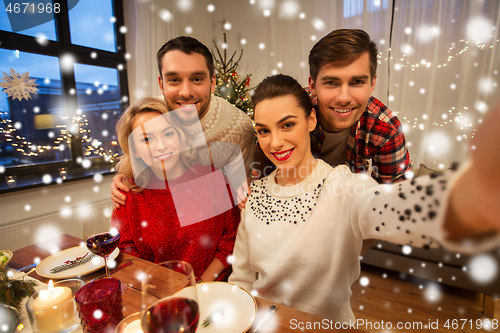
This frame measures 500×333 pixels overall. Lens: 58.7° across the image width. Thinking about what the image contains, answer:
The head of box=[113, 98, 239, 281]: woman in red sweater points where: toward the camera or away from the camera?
toward the camera

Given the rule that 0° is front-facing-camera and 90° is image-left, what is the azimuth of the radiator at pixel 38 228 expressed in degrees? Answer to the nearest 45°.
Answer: approximately 315°

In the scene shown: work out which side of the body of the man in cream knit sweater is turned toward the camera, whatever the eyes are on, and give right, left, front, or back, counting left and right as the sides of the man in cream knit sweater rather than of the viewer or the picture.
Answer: front

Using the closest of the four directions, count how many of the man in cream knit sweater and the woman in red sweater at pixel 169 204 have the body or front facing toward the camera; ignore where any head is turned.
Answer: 2

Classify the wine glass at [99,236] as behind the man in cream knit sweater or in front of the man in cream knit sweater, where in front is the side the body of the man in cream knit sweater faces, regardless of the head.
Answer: in front

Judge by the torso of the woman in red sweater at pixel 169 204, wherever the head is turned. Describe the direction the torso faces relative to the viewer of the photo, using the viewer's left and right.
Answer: facing the viewer

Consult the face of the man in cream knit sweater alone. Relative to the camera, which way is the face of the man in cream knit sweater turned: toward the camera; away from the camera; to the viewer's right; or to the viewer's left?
toward the camera

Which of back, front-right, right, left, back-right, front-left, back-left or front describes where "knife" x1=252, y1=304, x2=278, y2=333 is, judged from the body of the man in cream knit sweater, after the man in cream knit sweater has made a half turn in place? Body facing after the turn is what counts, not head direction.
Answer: back

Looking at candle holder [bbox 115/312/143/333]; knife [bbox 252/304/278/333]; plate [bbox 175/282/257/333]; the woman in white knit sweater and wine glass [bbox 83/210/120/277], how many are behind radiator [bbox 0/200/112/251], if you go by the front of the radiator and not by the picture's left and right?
0

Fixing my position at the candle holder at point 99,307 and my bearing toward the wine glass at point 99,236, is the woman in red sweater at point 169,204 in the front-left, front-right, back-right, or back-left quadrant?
front-right

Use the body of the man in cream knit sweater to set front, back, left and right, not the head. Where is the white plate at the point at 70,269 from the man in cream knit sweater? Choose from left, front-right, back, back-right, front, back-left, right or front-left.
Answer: front-right

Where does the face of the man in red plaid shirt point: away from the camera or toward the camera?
toward the camera

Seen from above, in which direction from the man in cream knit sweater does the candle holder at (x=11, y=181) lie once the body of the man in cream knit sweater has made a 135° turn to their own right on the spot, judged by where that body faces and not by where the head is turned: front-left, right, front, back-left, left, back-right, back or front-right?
front

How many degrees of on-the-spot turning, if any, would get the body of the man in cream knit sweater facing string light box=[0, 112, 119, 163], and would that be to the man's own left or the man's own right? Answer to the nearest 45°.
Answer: approximately 135° to the man's own right

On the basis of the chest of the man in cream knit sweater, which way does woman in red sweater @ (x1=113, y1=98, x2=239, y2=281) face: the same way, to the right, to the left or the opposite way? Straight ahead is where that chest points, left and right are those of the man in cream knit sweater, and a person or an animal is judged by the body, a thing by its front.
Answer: the same way

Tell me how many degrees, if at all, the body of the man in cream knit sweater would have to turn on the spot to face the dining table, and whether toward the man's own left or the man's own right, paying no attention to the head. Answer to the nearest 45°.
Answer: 0° — they already face it
